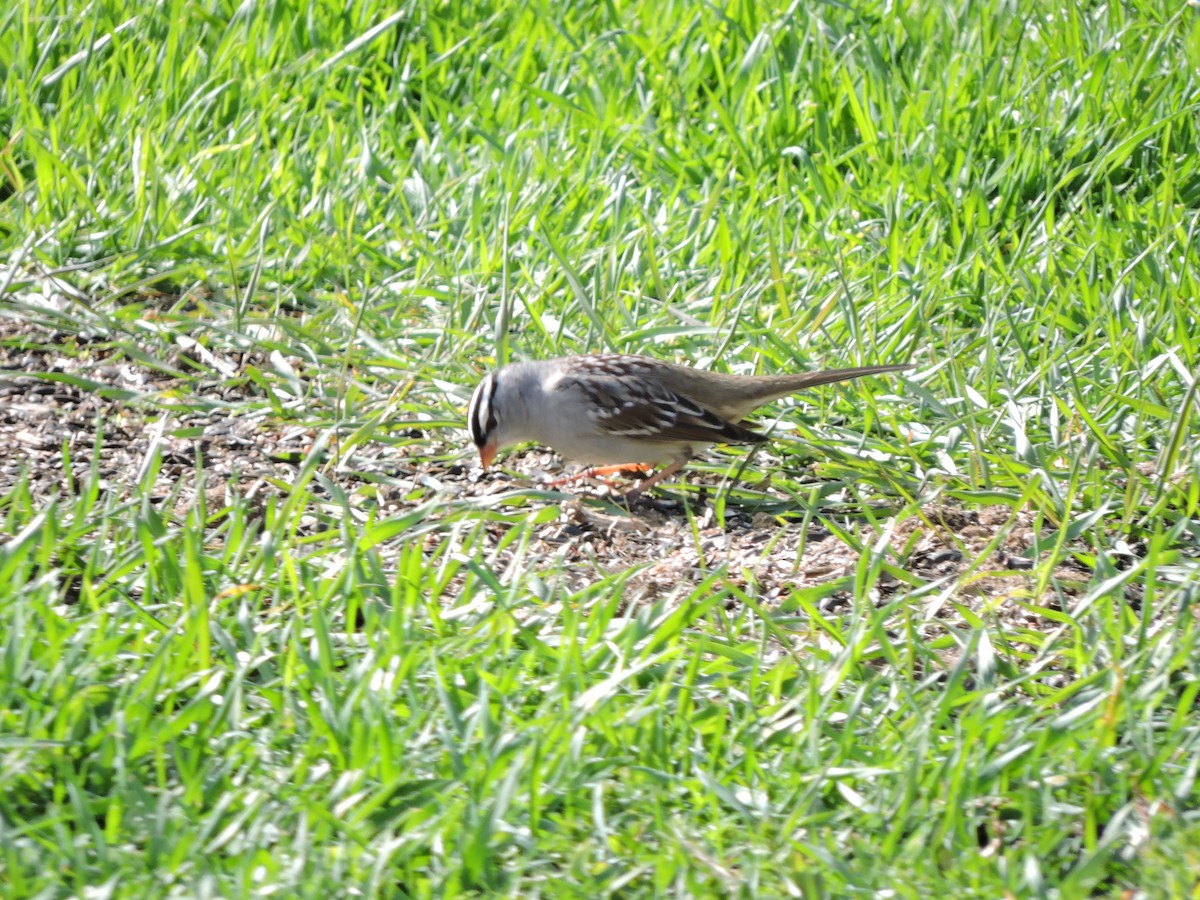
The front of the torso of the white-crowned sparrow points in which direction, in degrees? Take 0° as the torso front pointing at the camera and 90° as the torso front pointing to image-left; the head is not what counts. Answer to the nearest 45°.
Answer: approximately 90°
